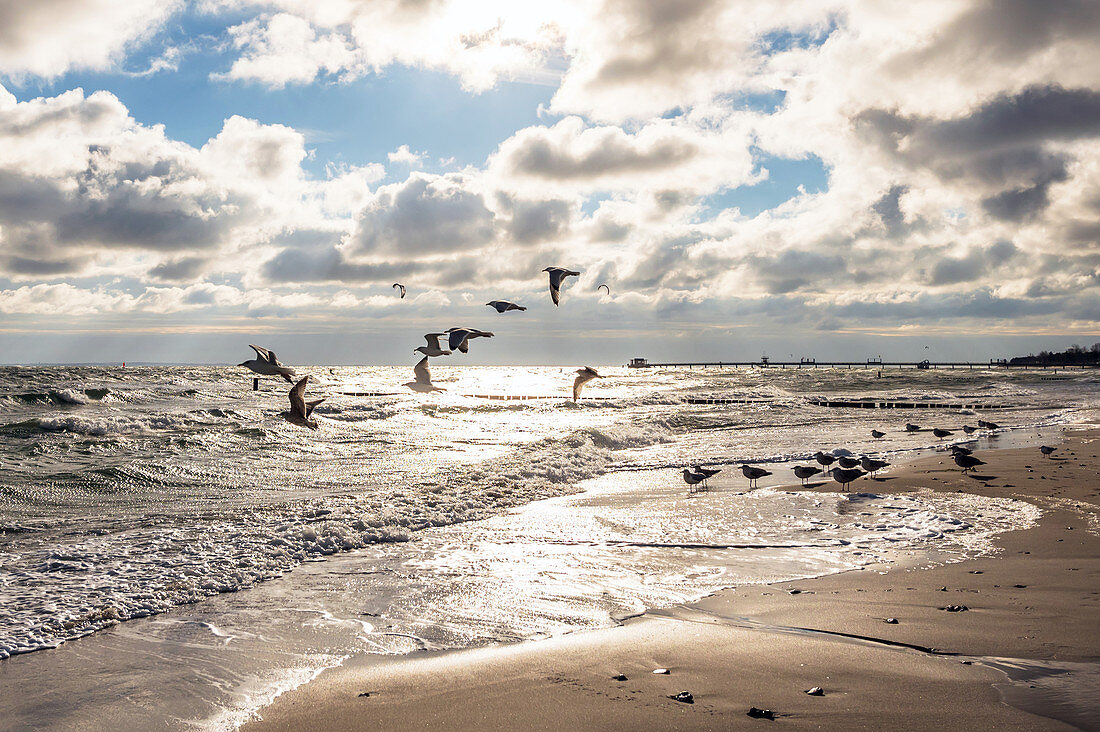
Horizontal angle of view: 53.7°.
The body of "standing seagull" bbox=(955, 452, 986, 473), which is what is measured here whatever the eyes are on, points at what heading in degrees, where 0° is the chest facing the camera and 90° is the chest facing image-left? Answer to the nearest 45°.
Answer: approximately 90°

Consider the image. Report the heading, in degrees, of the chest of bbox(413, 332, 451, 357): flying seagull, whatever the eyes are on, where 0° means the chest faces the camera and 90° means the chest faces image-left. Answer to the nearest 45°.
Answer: approximately 90°

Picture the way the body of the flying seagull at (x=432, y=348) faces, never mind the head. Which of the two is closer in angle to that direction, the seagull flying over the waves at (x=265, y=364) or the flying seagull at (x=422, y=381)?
the seagull flying over the waves

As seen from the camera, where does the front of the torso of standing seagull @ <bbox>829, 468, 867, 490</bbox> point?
to the viewer's left

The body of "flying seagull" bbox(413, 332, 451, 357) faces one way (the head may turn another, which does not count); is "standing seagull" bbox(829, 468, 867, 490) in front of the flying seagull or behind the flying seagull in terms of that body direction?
behind

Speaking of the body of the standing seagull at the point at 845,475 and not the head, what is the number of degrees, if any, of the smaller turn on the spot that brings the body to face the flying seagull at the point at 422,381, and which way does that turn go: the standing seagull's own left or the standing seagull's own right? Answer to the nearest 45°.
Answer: approximately 45° to the standing seagull's own left

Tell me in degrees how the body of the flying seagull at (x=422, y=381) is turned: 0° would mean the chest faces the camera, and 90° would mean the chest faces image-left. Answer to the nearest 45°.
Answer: approximately 90°
